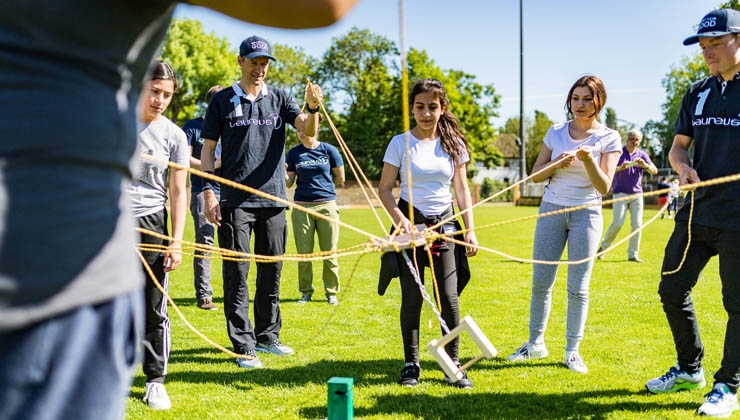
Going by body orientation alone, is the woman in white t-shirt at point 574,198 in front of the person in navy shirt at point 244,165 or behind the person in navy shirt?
in front

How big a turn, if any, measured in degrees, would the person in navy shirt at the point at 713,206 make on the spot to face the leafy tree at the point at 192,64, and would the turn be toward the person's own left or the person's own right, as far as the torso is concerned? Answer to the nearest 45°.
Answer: approximately 90° to the person's own right

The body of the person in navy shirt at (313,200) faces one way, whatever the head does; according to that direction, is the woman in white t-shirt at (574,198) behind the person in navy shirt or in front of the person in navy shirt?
in front

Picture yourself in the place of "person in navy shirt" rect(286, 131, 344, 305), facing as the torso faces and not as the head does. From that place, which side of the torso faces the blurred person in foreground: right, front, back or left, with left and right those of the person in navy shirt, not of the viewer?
front

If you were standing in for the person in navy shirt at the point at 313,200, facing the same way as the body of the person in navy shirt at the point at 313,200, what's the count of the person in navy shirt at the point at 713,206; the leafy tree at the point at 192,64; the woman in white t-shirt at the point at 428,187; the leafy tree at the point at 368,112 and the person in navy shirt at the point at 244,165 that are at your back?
2

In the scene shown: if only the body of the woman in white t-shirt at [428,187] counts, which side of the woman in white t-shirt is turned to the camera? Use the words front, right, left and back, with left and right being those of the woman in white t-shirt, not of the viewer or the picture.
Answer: front

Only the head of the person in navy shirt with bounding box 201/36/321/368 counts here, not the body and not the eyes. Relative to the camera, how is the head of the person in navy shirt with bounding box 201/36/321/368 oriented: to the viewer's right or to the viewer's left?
to the viewer's right

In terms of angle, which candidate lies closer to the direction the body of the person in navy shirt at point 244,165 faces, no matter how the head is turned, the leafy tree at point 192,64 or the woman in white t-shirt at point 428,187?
the woman in white t-shirt

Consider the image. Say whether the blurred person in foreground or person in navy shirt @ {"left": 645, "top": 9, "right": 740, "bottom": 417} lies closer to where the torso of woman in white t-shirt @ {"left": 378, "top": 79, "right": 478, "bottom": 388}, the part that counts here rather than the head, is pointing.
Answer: the blurred person in foreground

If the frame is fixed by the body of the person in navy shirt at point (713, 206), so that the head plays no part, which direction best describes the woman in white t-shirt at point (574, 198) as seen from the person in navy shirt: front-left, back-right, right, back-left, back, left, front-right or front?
right

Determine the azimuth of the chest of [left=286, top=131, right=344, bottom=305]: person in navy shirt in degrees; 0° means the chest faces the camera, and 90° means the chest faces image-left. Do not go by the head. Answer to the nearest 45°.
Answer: approximately 0°

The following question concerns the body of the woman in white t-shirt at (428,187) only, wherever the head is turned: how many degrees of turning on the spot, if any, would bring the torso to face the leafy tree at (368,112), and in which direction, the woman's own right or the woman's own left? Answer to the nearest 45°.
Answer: approximately 180°

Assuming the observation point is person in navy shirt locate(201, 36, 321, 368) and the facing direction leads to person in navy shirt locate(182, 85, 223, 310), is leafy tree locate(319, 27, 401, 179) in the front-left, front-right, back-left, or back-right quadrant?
front-right

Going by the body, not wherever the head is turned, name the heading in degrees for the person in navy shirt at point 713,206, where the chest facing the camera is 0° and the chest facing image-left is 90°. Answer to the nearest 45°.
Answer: approximately 45°

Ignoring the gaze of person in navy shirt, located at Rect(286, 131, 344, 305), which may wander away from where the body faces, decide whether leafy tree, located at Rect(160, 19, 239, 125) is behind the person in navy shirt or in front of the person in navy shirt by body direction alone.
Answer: behind

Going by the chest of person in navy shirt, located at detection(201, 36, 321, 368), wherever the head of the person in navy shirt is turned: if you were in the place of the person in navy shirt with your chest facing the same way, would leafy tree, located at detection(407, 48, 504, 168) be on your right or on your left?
on your left

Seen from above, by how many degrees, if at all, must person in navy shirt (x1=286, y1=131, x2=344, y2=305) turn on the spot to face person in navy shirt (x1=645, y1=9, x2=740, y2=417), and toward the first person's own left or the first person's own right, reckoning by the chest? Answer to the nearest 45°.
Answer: approximately 45° to the first person's own left

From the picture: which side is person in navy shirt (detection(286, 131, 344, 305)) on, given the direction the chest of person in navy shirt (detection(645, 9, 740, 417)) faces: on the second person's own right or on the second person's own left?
on the second person's own right

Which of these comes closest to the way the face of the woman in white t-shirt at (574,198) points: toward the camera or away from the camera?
toward the camera
